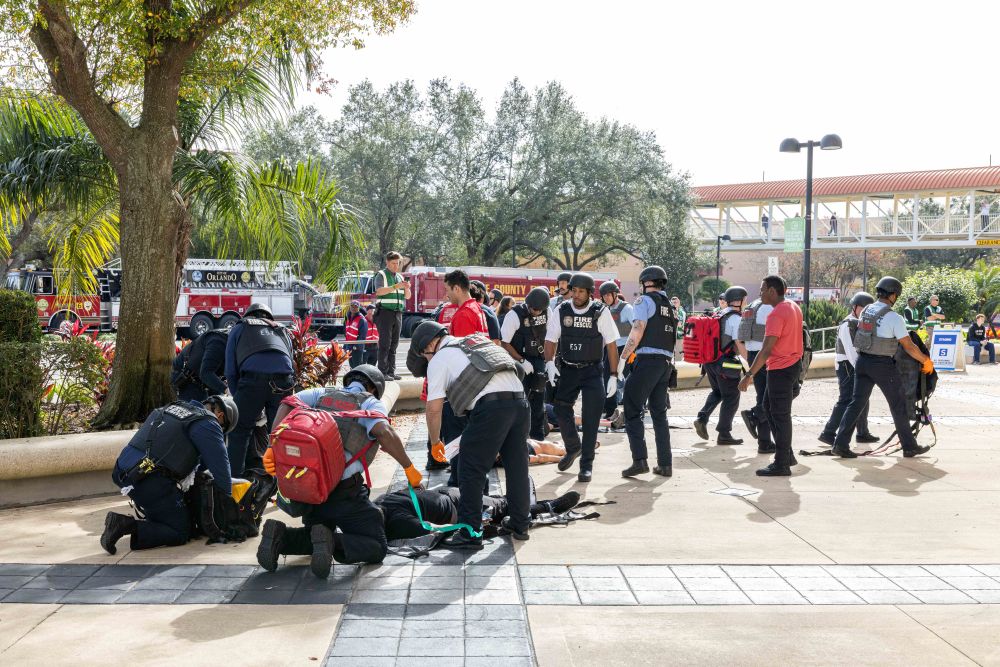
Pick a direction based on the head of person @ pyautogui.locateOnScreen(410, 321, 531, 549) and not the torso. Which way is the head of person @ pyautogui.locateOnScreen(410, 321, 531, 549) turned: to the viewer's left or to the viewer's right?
to the viewer's left

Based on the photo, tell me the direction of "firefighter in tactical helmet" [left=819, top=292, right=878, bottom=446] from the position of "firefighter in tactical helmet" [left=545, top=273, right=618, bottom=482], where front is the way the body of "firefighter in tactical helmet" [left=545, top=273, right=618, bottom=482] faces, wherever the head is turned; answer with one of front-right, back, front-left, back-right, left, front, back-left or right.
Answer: back-left

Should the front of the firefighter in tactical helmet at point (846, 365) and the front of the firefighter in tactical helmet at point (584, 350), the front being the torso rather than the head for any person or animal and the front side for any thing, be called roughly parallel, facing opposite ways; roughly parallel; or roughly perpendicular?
roughly perpendicular

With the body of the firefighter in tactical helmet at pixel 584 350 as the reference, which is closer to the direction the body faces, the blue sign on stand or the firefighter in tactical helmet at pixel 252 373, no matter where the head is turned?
the firefighter in tactical helmet

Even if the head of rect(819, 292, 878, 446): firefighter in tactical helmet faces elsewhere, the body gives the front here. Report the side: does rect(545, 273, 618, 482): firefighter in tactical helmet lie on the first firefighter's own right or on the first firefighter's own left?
on the first firefighter's own right

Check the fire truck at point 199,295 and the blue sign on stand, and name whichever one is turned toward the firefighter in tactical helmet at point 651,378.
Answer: the blue sign on stand

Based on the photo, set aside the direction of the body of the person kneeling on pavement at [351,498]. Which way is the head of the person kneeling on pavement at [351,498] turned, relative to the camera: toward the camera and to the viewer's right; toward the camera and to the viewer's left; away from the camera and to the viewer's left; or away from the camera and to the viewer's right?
away from the camera and to the viewer's right
